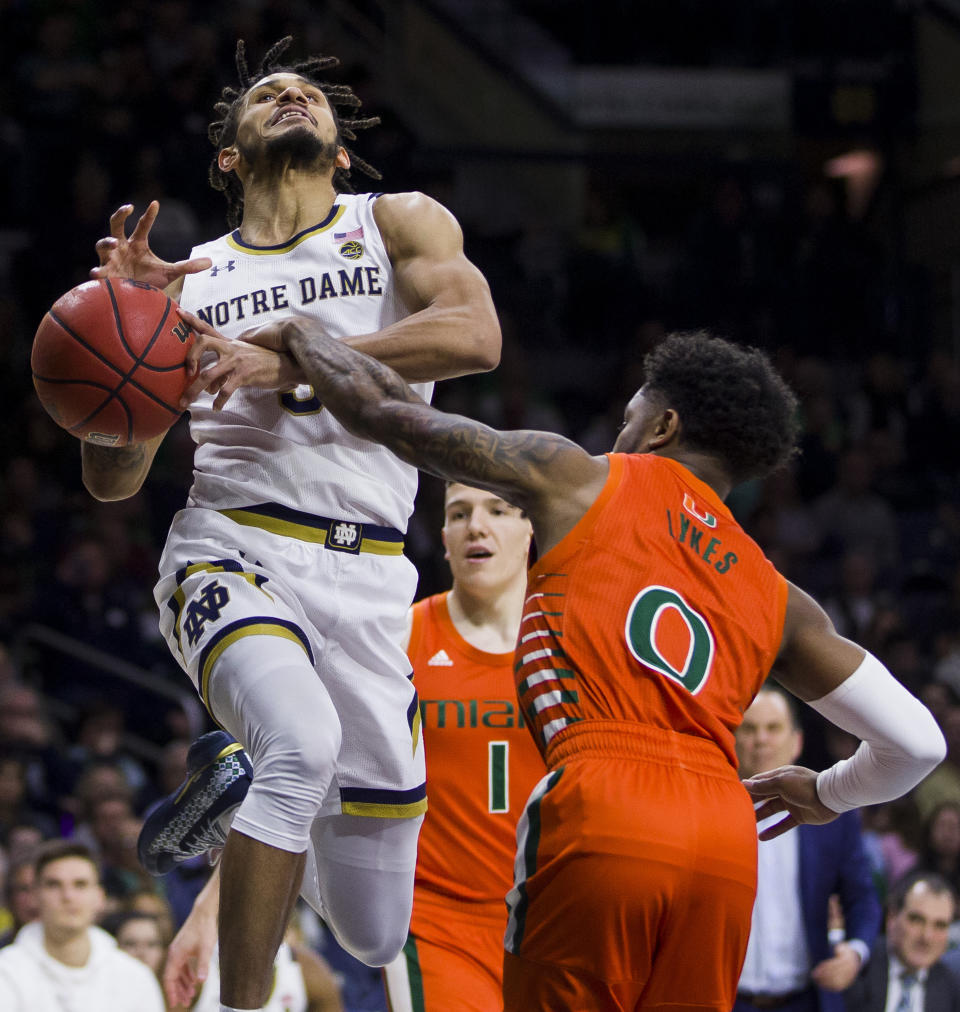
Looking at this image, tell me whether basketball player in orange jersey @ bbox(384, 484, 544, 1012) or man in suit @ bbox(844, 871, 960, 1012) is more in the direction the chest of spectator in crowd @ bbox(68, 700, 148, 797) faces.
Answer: the basketball player in orange jersey

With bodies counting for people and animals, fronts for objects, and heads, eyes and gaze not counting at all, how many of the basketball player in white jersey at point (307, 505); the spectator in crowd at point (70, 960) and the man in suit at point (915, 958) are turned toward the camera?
3

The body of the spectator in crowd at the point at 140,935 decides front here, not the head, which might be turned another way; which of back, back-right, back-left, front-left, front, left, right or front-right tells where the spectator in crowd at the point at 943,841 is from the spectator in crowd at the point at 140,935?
left

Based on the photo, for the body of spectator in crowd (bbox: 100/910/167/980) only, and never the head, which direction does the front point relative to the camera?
toward the camera

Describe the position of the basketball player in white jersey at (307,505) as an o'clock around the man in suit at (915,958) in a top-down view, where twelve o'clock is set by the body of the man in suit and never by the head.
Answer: The basketball player in white jersey is roughly at 1 o'clock from the man in suit.

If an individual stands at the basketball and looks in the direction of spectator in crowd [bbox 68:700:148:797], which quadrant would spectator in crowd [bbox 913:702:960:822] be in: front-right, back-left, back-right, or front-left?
front-right

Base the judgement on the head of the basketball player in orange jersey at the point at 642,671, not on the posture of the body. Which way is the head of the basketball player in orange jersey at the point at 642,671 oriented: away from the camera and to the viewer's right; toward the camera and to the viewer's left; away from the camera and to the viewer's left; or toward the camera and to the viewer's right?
away from the camera and to the viewer's left

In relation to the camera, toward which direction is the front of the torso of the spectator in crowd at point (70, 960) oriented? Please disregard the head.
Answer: toward the camera

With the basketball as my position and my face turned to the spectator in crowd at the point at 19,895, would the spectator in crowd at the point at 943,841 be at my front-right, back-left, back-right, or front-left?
front-right

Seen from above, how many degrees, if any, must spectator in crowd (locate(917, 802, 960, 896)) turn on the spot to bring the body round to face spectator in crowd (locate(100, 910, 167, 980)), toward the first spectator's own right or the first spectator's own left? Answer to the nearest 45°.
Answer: approximately 45° to the first spectator's own right

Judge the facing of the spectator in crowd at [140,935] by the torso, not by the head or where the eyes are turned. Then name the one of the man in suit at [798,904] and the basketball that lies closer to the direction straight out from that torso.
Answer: the basketball
